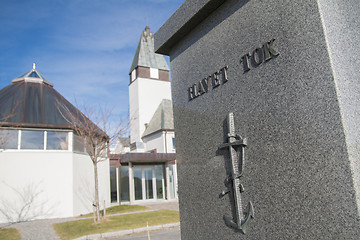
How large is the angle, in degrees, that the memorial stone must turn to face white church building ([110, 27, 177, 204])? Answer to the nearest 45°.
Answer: approximately 90° to its right

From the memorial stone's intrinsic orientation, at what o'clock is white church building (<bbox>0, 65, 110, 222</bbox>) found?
The white church building is roughly at 3 o'clock from the memorial stone.

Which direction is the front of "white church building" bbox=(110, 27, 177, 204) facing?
toward the camera

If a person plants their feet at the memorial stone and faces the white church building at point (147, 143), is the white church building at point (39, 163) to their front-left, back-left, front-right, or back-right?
front-left

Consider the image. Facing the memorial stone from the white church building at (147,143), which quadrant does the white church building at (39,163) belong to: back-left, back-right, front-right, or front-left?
front-right

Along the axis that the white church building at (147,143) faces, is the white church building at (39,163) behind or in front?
in front

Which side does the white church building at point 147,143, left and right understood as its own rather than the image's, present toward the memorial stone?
front

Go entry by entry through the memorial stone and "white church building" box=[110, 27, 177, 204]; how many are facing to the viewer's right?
0

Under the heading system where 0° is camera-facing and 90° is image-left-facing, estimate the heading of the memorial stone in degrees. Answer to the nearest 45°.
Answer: approximately 45°
